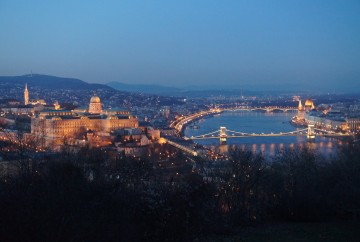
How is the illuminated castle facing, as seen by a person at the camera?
facing the viewer and to the right of the viewer
